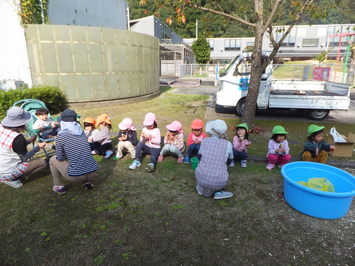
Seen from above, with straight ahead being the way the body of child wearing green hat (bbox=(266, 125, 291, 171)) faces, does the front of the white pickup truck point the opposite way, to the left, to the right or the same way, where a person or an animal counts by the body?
to the right

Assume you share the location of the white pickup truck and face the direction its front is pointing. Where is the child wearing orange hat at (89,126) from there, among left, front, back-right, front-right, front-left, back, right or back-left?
front-left

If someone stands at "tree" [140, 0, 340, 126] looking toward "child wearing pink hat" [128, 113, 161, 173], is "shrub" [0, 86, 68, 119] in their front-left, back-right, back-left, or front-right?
front-right

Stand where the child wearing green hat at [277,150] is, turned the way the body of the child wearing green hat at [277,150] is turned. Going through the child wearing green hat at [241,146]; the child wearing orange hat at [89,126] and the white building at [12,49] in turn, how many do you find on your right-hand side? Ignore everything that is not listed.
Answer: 3

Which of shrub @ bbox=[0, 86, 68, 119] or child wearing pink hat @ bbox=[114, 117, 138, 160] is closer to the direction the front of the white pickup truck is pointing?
the shrub

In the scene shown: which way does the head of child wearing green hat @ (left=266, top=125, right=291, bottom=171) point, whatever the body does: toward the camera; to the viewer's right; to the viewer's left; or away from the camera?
toward the camera

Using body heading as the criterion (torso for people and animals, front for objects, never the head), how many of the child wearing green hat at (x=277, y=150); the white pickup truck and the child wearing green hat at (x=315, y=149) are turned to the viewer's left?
1

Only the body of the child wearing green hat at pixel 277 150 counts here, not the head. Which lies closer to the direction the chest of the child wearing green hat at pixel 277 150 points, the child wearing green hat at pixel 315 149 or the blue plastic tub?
the blue plastic tub

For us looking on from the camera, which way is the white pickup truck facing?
facing to the left of the viewer

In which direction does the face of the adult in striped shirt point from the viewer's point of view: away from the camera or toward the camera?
away from the camera

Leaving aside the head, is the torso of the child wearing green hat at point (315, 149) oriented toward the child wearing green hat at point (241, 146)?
no

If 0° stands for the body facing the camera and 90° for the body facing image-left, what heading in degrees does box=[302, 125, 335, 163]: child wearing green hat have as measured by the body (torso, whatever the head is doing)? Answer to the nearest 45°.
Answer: approximately 315°

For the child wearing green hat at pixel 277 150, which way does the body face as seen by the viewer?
toward the camera
